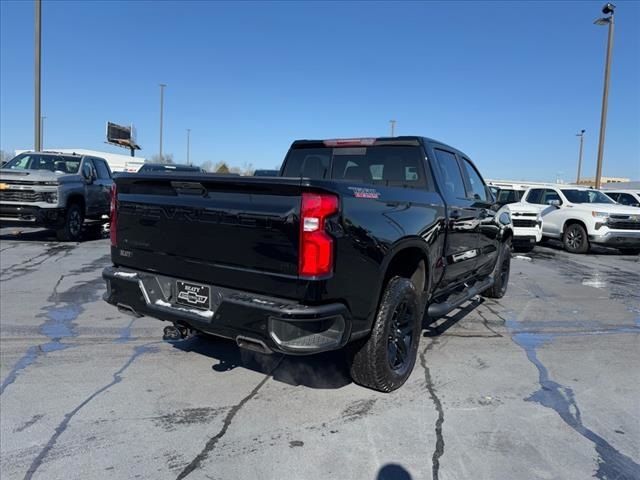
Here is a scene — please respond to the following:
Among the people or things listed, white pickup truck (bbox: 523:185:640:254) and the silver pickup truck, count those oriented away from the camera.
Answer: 0

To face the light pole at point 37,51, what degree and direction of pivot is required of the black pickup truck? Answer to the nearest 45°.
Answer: approximately 90° to its left

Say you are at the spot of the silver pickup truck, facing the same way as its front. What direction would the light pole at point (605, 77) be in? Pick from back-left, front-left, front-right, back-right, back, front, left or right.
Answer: back-left

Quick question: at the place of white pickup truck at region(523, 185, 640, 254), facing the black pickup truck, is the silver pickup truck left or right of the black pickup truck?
right

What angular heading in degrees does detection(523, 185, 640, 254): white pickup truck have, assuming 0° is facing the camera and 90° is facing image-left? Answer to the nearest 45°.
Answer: approximately 315°

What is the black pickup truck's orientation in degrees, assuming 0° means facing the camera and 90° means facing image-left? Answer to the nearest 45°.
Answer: approximately 225°

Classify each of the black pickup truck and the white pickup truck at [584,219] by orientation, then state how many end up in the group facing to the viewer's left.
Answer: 0

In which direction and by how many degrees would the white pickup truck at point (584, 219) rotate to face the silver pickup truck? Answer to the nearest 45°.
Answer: approximately 90° to its right

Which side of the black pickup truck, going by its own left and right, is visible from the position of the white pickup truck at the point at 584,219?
front

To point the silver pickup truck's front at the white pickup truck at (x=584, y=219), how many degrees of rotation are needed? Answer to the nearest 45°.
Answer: approximately 135° to its left

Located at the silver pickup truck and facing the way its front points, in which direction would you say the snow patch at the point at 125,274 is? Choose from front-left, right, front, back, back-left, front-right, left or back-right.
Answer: front-left

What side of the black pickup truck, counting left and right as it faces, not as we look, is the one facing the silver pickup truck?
left

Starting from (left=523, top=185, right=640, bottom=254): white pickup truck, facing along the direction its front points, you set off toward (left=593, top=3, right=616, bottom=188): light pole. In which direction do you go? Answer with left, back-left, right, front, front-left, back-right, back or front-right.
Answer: back-left
